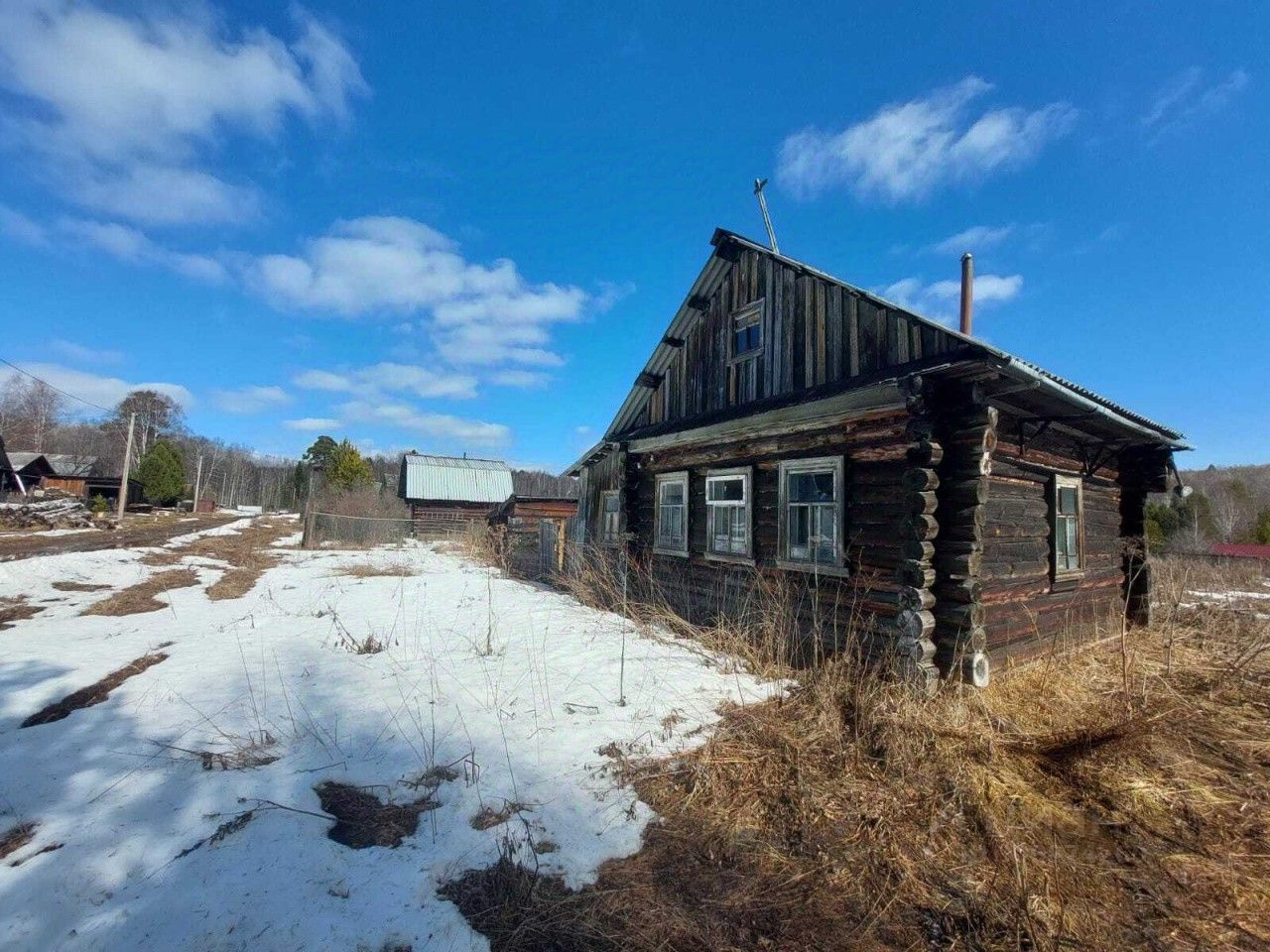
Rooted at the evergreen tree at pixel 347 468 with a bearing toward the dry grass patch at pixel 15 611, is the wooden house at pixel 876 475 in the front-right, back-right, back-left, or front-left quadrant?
front-left

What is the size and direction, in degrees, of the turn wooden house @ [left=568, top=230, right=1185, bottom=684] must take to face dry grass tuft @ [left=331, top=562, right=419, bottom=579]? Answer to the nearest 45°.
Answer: approximately 45° to its right

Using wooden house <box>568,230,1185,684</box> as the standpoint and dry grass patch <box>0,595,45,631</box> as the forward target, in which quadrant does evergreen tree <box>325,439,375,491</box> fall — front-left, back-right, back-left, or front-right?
front-right

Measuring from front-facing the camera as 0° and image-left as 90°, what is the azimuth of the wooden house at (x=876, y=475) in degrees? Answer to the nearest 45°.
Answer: approximately 45°

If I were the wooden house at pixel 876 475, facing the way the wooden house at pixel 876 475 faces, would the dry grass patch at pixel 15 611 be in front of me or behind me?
in front

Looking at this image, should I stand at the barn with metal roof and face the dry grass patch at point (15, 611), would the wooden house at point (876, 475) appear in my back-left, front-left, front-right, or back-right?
front-left

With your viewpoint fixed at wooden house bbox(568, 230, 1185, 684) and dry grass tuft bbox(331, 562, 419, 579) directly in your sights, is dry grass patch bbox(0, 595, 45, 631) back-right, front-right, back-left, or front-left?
front-left

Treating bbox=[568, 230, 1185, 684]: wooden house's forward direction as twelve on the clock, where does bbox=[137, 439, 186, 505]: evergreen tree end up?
The evergreen tree is roughly at 2 o'clock from the wooden house.

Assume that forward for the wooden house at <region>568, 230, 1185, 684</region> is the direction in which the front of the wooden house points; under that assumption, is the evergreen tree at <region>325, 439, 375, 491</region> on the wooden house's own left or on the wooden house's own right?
on the wooden house's own right

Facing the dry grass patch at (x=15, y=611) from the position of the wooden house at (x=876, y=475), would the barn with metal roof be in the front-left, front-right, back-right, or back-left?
front-right

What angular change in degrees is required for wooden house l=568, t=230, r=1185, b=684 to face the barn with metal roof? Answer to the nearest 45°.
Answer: approximately 90° to its right

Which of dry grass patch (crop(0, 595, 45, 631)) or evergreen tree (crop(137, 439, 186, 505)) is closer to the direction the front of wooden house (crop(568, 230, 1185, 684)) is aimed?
the dry grass patch
